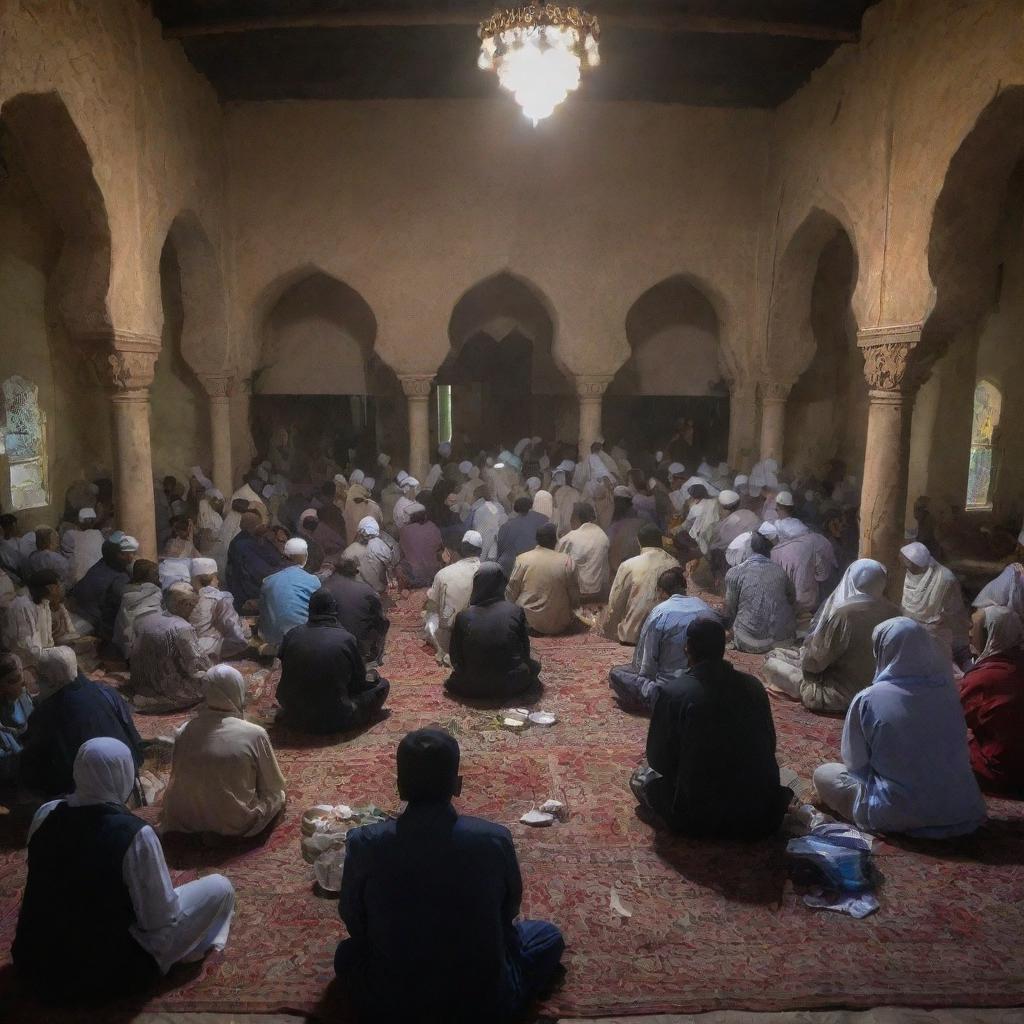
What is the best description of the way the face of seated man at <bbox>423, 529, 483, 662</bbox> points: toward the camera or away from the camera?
away from the camera

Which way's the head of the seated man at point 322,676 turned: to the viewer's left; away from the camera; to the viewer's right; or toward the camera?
away from the camera

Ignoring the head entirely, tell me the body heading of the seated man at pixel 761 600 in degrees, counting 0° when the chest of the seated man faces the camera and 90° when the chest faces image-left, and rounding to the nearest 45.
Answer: approximately 180°

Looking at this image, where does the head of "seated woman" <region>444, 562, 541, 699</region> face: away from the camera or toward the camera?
away from the camera

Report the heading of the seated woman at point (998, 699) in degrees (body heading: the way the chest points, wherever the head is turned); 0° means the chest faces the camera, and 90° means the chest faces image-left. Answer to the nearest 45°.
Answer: approximately 135°

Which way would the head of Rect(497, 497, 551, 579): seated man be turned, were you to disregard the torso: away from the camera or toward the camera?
away from the camera

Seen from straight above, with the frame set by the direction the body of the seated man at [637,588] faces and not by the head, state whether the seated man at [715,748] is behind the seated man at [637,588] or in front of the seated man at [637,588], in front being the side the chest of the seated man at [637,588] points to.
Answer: behind

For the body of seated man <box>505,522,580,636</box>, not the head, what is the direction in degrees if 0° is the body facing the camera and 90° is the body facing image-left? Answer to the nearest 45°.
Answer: approximately 180°

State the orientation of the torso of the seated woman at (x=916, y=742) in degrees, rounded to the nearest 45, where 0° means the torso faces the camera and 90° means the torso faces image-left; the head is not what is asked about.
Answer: approximately 135°

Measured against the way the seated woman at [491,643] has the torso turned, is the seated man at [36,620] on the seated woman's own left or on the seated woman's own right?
on the seated woman's own left

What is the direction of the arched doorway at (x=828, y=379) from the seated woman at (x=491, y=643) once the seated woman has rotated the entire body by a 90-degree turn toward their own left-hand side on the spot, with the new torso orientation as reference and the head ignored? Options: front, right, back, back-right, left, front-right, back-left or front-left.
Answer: back-right

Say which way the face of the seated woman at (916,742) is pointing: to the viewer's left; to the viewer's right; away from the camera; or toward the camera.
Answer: away from the camera

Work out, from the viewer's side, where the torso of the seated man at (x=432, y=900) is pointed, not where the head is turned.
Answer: away from the camera
